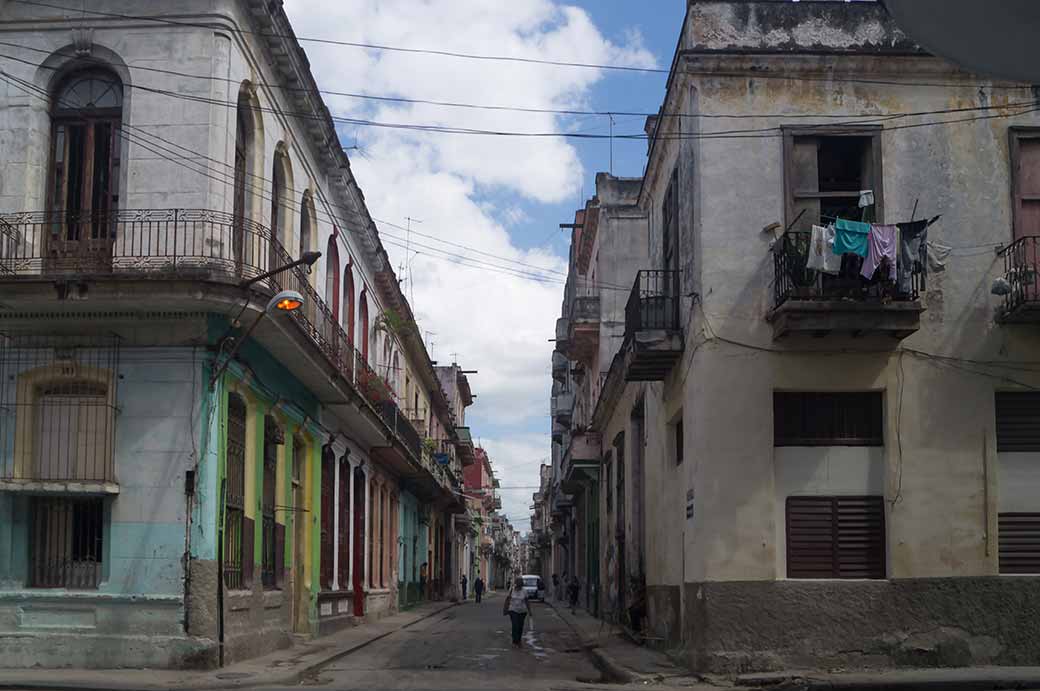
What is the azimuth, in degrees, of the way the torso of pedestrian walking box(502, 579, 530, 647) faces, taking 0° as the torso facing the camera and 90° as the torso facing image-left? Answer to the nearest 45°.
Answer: approximately 0°
